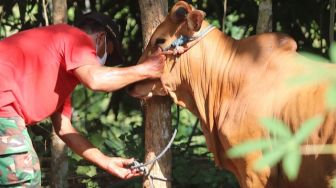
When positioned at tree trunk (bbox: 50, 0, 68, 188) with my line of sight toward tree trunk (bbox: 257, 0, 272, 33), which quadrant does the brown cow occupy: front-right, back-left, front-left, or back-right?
front-right

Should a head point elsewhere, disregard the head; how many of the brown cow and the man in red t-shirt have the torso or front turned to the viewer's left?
1

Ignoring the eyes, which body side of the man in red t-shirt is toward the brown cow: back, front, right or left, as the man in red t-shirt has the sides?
front

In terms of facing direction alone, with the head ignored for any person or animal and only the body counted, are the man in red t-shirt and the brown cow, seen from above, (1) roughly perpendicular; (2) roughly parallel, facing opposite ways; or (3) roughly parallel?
roughly parallel, facing opposite ways

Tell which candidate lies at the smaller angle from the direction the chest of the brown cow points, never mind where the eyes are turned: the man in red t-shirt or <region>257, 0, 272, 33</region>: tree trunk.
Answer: the man in red t-shirt

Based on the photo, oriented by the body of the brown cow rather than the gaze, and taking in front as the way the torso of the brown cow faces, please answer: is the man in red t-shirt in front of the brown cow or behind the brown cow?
in front

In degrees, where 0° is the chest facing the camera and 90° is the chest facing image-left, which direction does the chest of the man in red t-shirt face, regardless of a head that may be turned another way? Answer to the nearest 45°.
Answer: approximately 270°

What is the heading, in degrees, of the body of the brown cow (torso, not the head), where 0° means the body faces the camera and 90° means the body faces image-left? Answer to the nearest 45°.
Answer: approximately 90°

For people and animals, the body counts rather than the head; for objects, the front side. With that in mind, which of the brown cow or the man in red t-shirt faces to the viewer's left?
the brown cow
